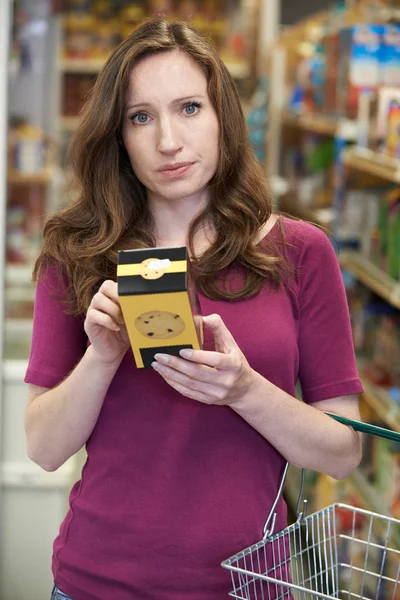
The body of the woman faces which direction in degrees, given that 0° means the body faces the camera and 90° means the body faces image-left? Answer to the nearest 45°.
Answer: approximately 0°

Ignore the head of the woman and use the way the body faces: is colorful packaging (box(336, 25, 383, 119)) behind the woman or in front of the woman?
behind

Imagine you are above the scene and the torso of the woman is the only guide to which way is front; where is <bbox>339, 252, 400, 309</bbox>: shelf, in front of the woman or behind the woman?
behind

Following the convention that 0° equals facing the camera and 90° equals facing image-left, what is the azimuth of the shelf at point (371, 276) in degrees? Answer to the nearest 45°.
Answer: approximately 45°

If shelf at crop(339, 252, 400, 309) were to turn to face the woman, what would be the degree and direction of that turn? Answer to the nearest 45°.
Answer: approximately 45° to its left
